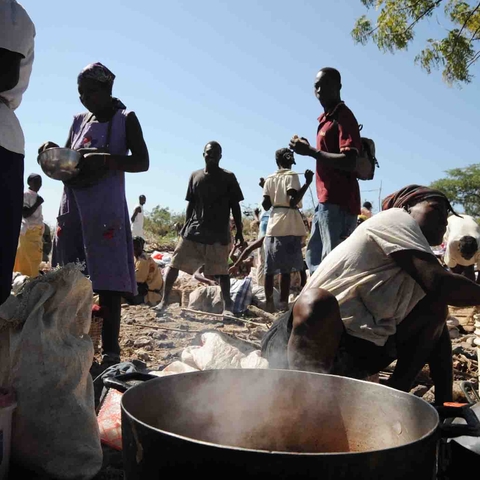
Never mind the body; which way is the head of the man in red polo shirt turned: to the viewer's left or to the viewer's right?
to the viewer's left

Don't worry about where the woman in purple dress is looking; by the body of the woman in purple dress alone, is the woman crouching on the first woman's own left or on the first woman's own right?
on the first woman's own left

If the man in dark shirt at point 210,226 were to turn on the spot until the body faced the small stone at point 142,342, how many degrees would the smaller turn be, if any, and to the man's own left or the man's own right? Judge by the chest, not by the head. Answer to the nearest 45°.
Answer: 0° — they already face it

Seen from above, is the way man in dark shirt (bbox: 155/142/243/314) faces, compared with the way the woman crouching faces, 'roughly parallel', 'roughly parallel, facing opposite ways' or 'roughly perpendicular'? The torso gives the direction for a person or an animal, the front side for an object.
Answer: roughly perpendicular

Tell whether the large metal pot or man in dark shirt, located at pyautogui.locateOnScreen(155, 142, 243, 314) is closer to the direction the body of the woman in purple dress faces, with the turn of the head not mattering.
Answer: the large metal pot
